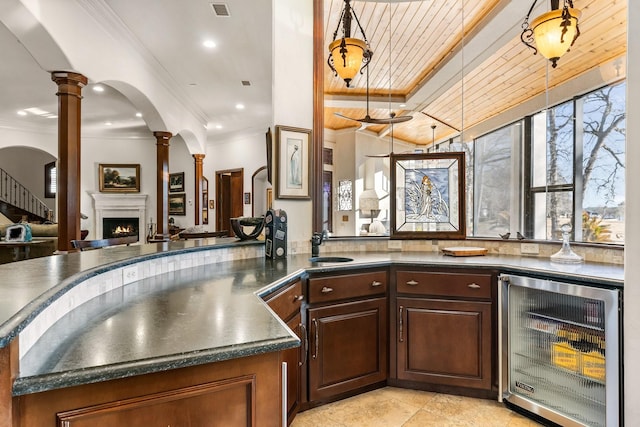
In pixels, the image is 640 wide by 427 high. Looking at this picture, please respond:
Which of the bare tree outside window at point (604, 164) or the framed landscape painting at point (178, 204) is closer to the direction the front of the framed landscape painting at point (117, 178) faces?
the bare tree outside window

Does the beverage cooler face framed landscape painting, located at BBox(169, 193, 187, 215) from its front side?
no

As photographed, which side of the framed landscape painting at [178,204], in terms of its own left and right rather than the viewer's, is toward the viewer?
front

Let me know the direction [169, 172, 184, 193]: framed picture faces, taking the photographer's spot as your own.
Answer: facing the viewer

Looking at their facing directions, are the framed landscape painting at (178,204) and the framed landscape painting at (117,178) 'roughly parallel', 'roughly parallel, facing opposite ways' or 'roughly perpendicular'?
roughly parallel

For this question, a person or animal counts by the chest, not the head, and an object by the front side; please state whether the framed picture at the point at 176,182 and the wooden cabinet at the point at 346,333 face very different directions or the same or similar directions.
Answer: same or similar directions

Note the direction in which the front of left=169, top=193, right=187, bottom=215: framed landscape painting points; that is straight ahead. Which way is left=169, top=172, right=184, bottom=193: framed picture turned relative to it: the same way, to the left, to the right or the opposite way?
the same way

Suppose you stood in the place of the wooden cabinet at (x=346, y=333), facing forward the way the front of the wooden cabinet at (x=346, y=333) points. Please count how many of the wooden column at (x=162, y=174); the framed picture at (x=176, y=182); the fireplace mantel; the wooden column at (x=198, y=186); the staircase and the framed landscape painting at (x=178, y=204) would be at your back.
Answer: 6

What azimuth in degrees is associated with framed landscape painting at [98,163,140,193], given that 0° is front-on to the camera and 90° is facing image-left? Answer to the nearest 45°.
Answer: approximately 0°

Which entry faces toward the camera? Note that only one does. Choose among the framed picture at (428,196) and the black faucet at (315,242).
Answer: the framed picture

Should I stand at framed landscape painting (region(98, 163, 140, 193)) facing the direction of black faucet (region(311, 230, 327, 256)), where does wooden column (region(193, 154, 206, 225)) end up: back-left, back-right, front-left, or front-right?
front-left

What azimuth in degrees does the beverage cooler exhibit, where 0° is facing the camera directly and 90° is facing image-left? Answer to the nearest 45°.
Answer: approximately 45°

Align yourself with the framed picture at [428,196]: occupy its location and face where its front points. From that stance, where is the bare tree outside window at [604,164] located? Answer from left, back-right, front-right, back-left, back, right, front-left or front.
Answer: left
